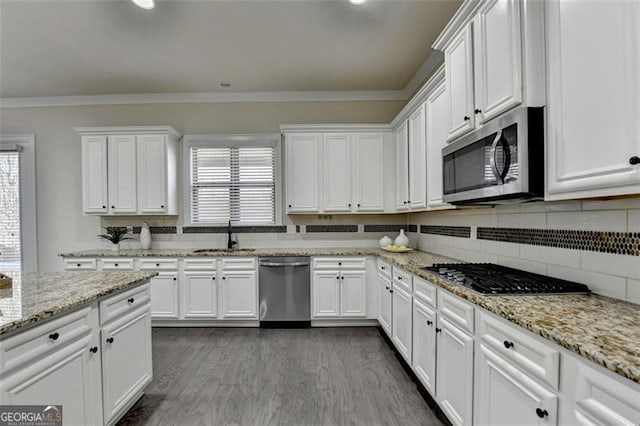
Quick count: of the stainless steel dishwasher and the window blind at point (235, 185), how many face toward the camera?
2

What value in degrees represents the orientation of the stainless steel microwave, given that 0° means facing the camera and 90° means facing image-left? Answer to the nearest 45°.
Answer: approximately 45°

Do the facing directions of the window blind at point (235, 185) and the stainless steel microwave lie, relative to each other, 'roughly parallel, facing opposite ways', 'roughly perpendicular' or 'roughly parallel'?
roughly perpendicular

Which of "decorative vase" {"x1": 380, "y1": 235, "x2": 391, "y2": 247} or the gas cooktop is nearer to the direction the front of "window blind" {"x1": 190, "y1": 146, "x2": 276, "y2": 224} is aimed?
the gas cooktop

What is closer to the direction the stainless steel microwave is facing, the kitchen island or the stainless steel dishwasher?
the kitchen island

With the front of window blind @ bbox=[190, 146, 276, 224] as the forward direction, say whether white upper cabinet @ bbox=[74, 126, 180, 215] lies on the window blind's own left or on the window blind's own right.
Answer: on the window blind's own right

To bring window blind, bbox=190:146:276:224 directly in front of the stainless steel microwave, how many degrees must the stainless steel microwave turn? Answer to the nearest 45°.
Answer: approximately 90° to its right

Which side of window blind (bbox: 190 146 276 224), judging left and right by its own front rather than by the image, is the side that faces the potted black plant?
right

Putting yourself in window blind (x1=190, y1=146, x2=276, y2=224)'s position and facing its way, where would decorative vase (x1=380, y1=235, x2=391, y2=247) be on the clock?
The decorative vase is roughly at 10 o'clock from the window blind.
